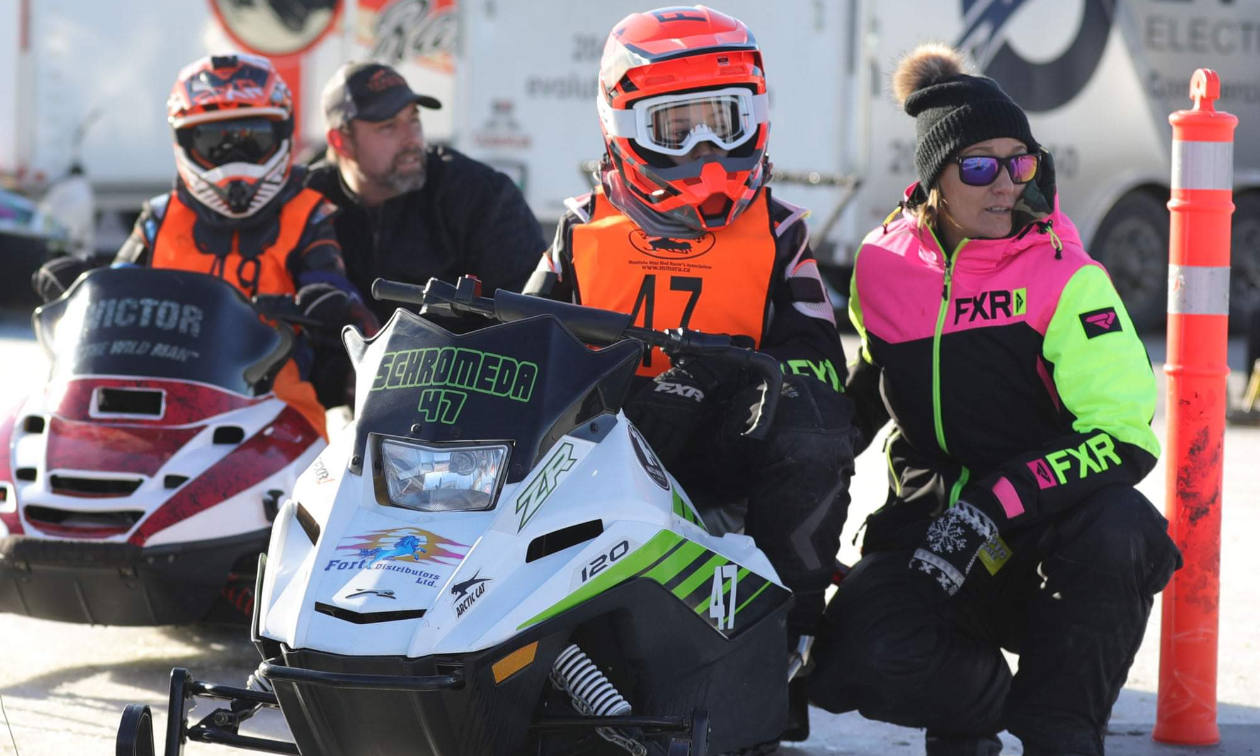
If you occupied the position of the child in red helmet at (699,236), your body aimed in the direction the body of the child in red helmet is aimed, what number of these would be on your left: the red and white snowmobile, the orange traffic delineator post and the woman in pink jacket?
2

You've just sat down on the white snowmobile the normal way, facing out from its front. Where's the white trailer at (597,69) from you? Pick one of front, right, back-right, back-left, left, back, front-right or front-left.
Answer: back-right

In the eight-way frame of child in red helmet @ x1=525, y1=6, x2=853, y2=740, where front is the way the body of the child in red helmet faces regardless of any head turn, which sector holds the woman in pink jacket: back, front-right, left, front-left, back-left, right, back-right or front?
left

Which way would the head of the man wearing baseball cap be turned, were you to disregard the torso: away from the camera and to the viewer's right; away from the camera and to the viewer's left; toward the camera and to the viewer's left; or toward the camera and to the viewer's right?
toward the camera and to the viewer's right

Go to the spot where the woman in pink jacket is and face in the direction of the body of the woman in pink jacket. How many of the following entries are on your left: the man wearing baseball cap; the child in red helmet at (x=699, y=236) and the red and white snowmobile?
0

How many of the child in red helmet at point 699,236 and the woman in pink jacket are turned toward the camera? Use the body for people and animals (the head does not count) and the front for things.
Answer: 2

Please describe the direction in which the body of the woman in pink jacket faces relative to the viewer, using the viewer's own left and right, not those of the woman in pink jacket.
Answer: facing the viewer

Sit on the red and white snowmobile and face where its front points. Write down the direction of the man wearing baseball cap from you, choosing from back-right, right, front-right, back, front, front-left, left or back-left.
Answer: back

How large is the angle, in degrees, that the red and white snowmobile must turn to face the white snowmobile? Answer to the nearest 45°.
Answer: approximately 45° to its left

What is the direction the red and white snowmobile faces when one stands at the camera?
facing the viewer and to the left of the viewer

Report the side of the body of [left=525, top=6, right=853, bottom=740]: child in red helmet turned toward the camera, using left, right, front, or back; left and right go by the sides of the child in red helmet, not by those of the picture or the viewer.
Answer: front

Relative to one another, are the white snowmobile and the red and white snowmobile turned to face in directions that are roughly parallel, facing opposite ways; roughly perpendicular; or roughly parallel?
roughly parallel

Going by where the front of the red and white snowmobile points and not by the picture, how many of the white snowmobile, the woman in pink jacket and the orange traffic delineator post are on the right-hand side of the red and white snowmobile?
0

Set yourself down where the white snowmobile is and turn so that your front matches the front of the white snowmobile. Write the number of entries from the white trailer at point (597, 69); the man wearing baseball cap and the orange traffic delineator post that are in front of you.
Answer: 0
